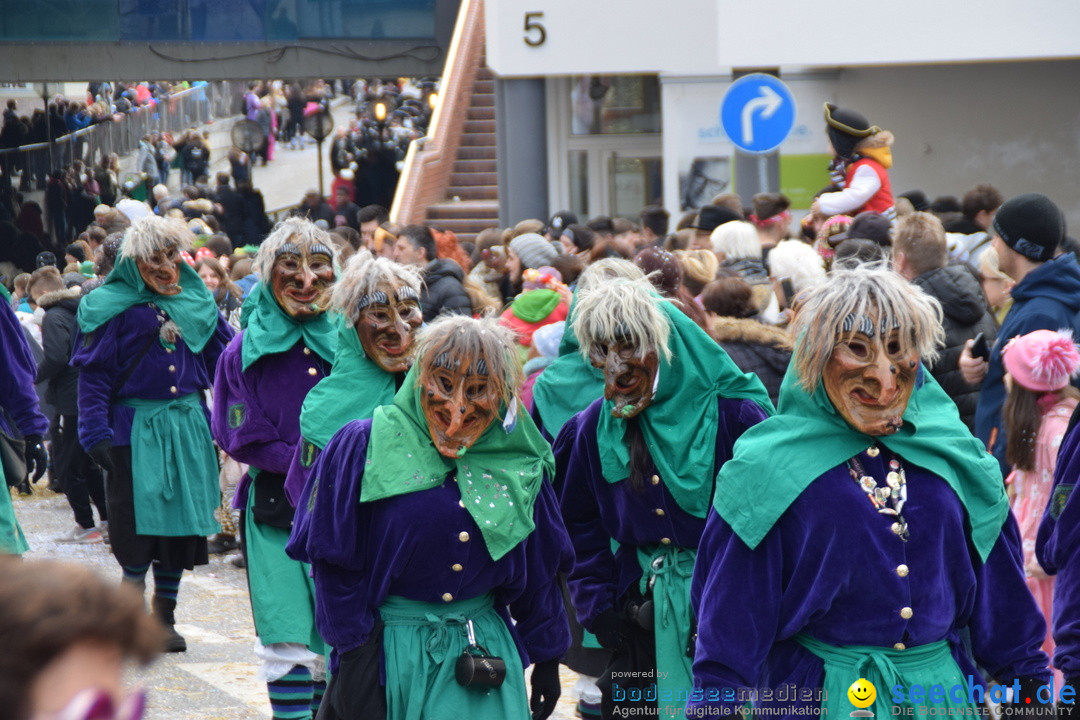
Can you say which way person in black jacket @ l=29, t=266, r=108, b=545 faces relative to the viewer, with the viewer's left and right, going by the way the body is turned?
facing to the left of the viewer

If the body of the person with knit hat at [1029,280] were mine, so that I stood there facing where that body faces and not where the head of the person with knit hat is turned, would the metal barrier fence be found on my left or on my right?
on my right

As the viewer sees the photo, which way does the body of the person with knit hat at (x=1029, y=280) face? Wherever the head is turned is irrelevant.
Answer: to the viewer's left

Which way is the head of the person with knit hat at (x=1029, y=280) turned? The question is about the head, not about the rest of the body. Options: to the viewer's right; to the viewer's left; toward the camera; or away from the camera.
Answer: to the viewer's left

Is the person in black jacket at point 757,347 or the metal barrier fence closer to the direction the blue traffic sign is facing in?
the person in black jacket

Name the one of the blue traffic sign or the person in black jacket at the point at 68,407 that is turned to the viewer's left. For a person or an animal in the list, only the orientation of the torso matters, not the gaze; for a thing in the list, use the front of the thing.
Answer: the person in black jacket

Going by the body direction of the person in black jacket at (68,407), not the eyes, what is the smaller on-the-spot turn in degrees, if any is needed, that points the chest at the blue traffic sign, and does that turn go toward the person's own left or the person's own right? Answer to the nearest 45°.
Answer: approximately 180°

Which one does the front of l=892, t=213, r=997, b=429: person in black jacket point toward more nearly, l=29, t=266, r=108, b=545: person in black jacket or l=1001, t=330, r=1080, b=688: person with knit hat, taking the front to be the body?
the person in black jacket

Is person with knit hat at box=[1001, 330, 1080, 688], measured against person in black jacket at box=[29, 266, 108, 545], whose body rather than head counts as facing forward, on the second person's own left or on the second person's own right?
on the second person's own left
